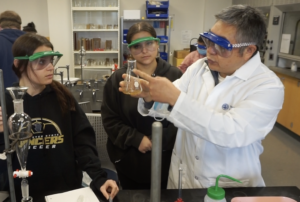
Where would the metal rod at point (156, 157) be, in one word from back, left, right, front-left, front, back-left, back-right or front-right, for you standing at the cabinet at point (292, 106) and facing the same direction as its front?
front-left

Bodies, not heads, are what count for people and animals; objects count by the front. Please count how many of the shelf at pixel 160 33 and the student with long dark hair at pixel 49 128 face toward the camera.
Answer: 2

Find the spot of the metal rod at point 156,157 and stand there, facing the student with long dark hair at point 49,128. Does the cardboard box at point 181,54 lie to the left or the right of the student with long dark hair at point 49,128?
right

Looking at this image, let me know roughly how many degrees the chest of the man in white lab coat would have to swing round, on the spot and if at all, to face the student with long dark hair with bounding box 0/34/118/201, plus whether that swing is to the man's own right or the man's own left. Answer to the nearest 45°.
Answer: approximately 45° to the man's own right

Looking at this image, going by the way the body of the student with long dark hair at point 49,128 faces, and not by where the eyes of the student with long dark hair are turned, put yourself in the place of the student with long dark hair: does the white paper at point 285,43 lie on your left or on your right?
on your left

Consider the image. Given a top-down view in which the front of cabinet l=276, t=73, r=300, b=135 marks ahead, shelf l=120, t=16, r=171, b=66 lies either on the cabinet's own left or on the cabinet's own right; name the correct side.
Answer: on the cabinet's own right

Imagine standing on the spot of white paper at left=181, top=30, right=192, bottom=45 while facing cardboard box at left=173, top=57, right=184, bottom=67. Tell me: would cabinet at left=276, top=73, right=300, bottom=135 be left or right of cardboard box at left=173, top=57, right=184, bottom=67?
left

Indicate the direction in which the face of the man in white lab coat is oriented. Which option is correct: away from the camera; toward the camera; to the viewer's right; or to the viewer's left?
to the viewer's left
